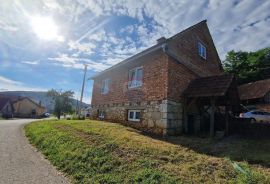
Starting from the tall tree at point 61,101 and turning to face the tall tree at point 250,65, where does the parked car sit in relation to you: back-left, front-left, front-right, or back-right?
front-right
